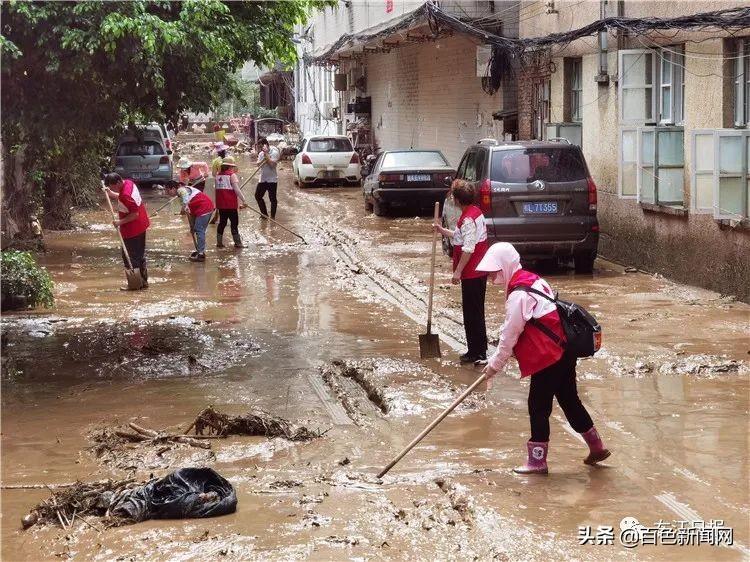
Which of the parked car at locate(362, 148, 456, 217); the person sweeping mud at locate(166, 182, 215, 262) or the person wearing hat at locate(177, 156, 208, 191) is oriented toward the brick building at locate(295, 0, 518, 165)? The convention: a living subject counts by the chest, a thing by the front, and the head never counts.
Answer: the parked car

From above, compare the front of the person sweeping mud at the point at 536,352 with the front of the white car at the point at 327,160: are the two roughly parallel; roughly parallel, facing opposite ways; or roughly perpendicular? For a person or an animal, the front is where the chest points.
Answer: roughly perpendicular

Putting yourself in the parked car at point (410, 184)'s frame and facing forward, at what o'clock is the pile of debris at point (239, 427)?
The pile of debris is roughly at 6 o'clock from the parked car.

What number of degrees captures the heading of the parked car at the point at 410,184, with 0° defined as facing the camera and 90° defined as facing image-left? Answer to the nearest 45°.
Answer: approximately 180°

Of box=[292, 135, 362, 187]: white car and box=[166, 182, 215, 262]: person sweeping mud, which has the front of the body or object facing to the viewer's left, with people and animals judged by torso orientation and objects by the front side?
the person sweeping mud

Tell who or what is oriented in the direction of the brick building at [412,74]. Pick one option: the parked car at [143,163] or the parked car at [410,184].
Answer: the parked car at [410,184]

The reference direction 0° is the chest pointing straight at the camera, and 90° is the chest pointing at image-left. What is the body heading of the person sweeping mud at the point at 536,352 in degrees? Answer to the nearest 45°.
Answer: approximately 90°

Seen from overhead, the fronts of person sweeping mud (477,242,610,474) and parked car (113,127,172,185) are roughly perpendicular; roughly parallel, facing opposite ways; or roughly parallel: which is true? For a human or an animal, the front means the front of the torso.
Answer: roughly perpendicular

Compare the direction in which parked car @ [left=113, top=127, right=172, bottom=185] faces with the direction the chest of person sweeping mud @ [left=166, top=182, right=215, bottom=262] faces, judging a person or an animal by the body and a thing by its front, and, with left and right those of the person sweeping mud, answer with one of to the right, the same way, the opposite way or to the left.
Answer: to the right

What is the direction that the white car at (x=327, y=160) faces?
away from the camera

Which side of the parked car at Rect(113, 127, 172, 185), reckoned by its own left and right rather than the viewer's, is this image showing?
back

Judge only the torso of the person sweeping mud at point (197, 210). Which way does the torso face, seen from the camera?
to the viewer's left
